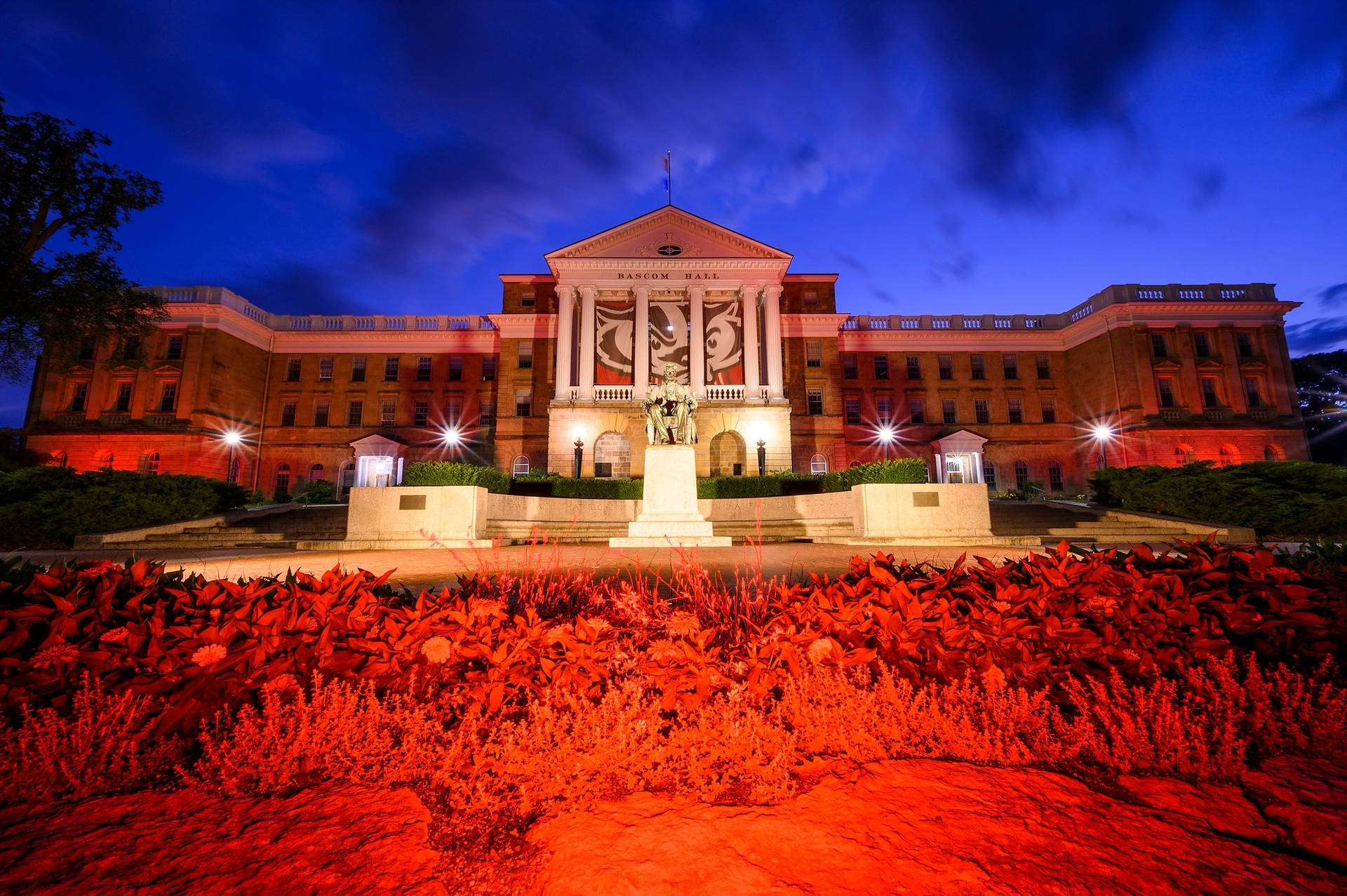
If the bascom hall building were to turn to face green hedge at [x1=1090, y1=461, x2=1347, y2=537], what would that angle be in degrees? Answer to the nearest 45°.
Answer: approximately 45° to its left

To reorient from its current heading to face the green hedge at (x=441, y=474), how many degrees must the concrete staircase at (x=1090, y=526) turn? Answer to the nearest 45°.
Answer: approximately 45° to its right

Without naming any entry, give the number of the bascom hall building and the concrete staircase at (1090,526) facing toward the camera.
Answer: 2

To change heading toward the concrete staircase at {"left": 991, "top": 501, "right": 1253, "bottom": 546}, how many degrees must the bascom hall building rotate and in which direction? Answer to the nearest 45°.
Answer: approximately 45° to its left

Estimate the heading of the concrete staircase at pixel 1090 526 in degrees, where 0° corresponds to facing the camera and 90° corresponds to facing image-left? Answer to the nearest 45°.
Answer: approximately 0°
